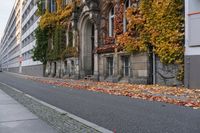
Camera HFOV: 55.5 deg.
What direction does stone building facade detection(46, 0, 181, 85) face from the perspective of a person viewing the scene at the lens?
facing the viewer and to the left of the viewer
